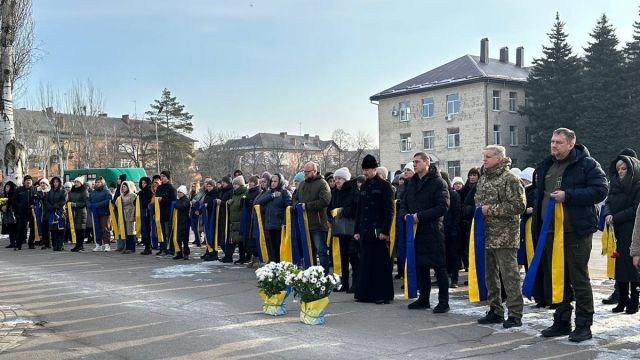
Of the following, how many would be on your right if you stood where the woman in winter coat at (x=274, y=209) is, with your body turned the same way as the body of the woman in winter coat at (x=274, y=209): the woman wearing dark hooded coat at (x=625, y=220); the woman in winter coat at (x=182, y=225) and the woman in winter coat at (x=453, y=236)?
1

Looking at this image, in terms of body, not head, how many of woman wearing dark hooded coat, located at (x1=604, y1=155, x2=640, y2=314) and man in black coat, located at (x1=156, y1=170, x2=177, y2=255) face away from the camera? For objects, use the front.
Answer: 0

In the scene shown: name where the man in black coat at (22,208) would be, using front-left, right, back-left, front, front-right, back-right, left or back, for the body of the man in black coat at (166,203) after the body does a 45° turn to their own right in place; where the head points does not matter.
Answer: front-right

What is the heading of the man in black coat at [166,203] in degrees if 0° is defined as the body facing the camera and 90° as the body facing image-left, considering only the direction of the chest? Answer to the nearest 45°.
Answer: approximately 45°

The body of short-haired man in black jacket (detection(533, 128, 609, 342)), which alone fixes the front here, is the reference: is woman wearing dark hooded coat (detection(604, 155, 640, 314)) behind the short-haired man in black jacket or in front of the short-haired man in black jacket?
behind

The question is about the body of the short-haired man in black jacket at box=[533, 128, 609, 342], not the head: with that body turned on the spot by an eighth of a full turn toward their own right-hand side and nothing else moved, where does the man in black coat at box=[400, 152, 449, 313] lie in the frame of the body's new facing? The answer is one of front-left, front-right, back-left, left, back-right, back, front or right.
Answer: front-right

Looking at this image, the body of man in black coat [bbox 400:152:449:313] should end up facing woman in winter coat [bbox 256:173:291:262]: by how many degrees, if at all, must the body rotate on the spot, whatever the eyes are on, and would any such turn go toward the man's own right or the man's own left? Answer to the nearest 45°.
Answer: approximately 90° to the man's own right

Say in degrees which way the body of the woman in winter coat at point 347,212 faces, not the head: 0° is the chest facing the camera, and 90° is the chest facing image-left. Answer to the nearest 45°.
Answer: approximately 45°

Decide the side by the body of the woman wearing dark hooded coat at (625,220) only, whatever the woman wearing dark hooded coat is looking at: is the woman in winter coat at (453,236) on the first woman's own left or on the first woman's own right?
on the first woman's own right

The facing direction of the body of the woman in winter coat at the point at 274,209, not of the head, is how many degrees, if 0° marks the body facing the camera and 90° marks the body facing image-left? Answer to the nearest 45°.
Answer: approximately 45°

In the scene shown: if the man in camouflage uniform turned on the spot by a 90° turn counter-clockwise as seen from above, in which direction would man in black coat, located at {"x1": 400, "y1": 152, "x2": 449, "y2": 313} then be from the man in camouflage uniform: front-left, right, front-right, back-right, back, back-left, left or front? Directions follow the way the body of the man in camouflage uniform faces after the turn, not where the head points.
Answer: back

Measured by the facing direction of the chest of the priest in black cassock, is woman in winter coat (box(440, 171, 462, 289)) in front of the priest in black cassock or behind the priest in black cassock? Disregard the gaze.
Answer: behind
